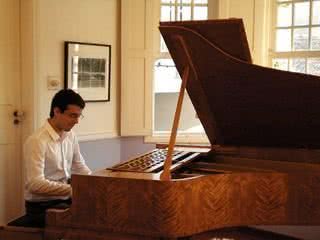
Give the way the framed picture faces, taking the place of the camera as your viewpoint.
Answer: facing the viewer and to the right of the viewer

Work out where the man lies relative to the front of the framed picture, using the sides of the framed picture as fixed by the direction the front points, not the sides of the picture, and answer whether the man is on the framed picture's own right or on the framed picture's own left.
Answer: on the framed picture's own right

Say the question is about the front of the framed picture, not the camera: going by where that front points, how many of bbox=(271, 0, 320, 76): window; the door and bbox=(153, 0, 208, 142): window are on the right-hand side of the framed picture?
1

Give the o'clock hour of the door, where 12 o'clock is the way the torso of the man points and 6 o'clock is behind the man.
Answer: The door is roughly at 7 o'clock from the man.

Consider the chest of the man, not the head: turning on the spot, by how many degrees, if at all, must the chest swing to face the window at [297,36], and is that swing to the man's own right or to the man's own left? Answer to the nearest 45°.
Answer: approximately 90° to the man's own left

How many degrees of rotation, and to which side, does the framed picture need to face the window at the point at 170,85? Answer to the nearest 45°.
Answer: approximately 45° to its left

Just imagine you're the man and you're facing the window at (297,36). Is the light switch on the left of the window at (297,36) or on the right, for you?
left

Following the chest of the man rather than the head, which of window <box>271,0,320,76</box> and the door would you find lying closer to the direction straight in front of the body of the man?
the window

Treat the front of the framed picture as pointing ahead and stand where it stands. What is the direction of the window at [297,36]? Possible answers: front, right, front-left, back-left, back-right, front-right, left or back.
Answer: front-left

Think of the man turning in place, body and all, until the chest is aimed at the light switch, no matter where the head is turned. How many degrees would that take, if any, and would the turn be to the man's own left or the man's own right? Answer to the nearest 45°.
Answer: approximately 135° to the man's own left

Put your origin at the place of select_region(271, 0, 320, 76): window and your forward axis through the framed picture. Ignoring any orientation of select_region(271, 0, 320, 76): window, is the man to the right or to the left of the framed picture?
left

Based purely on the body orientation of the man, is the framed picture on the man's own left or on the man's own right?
on the man's own left

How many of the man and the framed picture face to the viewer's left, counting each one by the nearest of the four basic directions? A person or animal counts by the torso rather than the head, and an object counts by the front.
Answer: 0

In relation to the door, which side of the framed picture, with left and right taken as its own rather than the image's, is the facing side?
right
